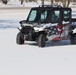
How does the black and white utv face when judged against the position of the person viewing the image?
facing the viewer and to the left of the viewer
